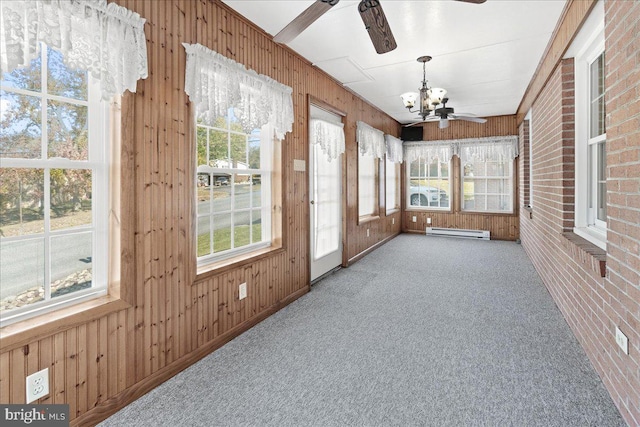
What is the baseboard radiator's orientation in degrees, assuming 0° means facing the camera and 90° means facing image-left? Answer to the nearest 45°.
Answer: approximately 0°

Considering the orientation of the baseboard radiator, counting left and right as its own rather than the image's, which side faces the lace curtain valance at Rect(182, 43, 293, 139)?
front

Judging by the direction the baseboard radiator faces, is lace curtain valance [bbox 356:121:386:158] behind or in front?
in front

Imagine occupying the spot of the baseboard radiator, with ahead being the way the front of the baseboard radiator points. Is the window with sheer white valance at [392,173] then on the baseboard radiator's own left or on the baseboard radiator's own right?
on the baseboard radiator's own right

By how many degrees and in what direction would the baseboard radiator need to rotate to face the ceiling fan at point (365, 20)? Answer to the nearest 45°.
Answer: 0° — it already faces it

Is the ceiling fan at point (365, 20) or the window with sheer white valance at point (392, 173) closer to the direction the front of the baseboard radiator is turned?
the ceiling fan

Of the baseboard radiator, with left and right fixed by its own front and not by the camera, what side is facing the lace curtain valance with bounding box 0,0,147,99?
front

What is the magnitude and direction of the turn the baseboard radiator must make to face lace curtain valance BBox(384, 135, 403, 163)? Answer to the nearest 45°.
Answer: approximately 45° to its right

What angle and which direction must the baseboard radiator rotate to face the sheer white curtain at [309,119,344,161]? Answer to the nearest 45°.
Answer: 0° — it already faces it
